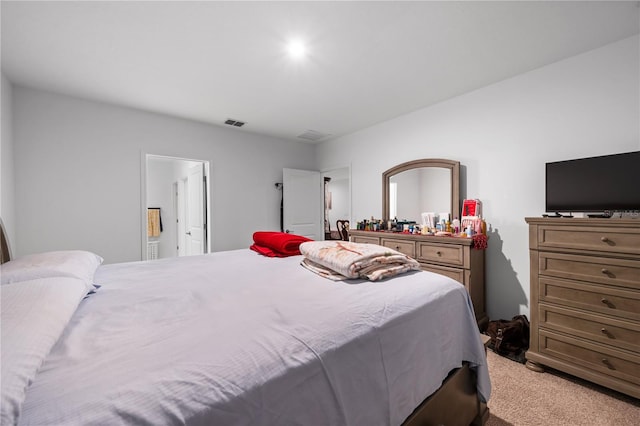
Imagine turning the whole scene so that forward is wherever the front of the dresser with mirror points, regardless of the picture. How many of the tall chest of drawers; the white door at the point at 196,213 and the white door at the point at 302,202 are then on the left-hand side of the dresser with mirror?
1

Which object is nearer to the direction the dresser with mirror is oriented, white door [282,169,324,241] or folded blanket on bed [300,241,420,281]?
the folded blanket on bed

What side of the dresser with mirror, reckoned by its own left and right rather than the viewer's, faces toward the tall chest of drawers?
left

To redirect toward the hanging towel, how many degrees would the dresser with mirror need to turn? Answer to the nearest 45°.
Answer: approximately 45° to its right

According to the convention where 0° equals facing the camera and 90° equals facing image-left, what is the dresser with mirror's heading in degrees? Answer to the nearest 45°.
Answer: approximately 45°

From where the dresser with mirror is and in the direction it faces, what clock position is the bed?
The bed is roughly at 11 o'clock from the dresser with mirror.

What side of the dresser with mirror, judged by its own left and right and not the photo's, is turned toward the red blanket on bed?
front

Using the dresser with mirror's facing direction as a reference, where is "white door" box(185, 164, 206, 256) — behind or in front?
in front

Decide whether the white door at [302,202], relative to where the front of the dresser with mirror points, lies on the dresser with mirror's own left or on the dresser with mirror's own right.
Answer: on the dresser with mirror's own right
